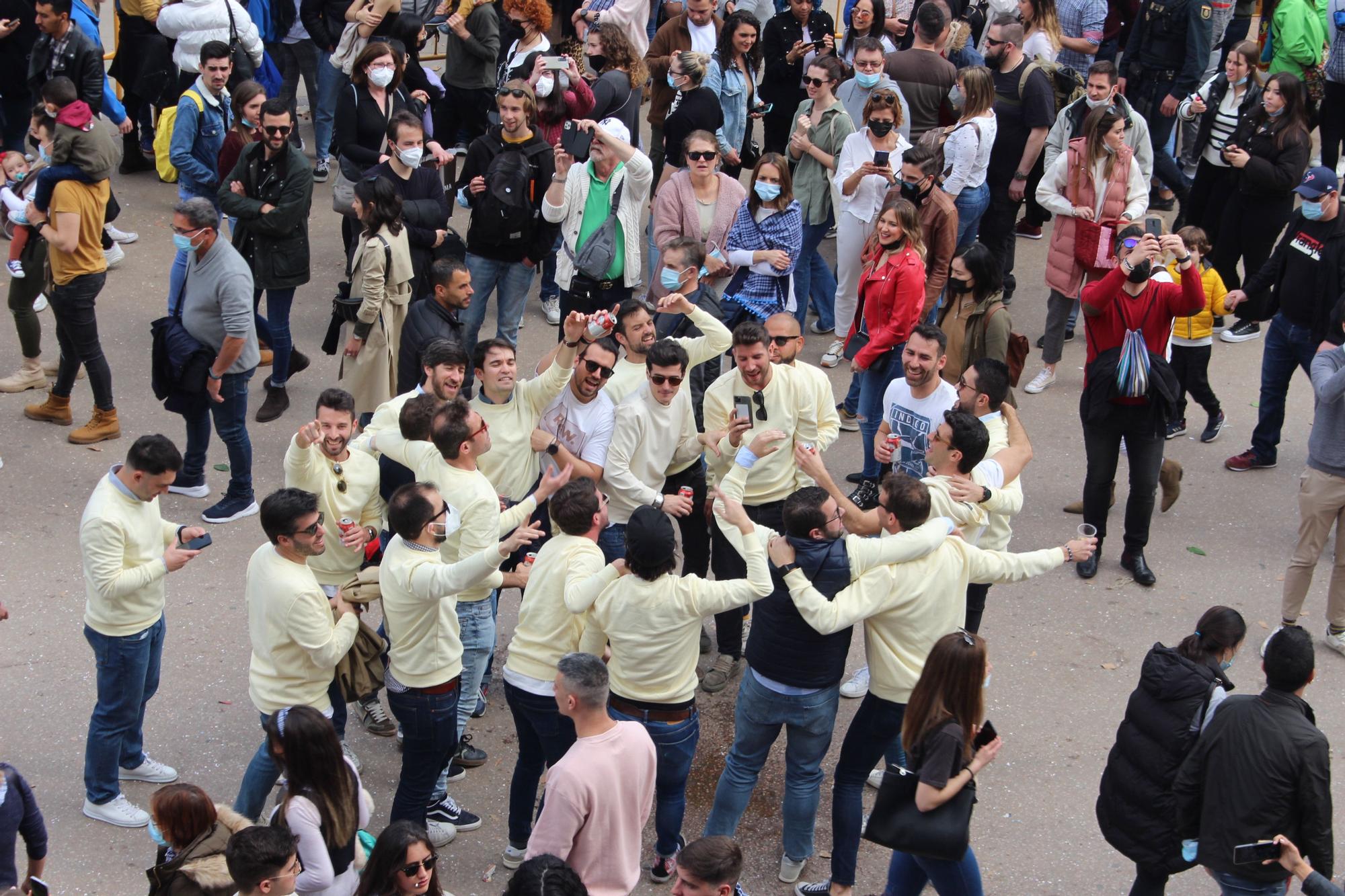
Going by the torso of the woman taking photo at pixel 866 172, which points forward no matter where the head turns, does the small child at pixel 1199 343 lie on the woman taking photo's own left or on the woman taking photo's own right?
on the woman taking photo's own left

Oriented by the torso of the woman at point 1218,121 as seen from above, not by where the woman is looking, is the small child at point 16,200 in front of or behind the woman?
in front

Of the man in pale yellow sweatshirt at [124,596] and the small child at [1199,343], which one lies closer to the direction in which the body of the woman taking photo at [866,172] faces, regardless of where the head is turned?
the man in pale yellow sweatshirt

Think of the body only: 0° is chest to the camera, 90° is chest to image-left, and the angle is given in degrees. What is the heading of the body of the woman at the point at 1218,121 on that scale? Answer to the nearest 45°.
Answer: approximately 45°

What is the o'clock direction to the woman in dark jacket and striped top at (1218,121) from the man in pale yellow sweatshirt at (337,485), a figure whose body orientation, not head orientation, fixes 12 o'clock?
The woman in dark jacket and striped top is roughly at 8 o'clock from the man in pale yellow sweatshirt.

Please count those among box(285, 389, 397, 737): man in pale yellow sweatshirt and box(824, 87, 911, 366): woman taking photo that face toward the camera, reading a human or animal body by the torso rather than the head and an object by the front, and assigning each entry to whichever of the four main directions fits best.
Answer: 2
